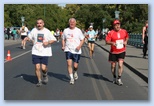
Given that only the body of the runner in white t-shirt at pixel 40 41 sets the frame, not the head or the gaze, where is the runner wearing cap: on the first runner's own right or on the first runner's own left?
on the first runner's own left

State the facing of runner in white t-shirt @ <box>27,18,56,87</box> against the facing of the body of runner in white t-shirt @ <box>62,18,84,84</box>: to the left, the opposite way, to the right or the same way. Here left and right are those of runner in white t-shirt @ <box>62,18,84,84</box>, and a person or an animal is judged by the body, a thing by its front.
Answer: the same way

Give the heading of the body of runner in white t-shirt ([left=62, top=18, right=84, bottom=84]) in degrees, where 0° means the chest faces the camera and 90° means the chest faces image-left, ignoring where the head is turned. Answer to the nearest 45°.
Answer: approximately 0°

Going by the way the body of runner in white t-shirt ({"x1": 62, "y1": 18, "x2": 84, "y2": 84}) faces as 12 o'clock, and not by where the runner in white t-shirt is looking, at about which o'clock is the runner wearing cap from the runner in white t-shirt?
The runner wearing cap is roughly at 9 o'clock from the runner in white t-shirt.

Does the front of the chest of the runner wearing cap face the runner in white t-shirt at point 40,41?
no

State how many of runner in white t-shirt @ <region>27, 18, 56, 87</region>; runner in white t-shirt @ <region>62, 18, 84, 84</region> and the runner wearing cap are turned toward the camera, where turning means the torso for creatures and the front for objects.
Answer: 3

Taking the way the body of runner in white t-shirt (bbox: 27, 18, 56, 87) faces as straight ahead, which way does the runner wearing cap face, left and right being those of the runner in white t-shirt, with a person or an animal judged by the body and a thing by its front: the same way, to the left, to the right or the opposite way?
the same way

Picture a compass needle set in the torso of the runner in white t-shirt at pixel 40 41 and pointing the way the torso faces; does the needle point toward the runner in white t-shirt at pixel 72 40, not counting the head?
no

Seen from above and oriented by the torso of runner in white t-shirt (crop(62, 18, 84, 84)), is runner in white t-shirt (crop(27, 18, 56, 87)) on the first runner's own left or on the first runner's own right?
on the first runner's own right

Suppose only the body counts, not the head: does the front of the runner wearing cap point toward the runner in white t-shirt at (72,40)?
no

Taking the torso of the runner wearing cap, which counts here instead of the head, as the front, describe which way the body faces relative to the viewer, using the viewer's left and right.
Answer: facing the viewer

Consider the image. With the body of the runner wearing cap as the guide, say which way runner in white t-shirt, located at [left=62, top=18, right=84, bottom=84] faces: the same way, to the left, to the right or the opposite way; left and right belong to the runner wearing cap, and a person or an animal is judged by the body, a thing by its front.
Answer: the same way
